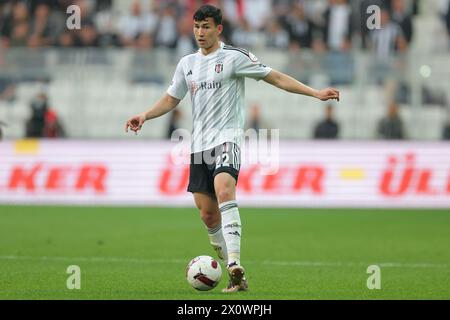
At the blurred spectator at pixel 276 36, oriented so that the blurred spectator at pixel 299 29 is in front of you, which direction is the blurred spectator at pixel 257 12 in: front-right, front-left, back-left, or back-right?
back-left

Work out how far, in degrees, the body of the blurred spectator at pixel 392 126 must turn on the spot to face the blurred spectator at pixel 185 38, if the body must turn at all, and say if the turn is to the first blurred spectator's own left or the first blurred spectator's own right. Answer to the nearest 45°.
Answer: approximately 90° to the first blurred spectator's own right

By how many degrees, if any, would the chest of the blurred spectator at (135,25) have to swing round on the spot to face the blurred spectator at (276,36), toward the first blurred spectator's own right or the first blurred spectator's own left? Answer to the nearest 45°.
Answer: approximately 90° to the first blurred spectator's own left

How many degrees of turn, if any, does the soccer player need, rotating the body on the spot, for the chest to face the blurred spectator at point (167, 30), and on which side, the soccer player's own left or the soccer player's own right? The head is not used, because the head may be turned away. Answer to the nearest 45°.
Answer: approximately 135° to the soccer player's own right

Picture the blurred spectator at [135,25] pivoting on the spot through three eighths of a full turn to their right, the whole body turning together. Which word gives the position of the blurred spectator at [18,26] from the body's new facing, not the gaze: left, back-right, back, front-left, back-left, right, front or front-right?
front-left

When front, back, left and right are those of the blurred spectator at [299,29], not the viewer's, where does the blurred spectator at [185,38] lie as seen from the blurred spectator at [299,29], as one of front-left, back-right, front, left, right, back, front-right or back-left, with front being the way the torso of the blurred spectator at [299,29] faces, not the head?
right

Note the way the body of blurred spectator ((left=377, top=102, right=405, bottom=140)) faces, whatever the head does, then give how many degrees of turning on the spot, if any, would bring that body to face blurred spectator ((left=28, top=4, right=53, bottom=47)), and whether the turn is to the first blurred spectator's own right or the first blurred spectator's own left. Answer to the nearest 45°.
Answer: approximately 90° to the first blurred spectator's own right

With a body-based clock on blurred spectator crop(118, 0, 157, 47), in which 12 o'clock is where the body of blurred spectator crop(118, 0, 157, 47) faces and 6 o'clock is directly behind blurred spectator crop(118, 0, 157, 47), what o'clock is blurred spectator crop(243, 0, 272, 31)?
blurred spectator crop(243, 0, 272, 31) is roughly at 9 o'clock from blurred spectator crop(118, 0, 157, 47).

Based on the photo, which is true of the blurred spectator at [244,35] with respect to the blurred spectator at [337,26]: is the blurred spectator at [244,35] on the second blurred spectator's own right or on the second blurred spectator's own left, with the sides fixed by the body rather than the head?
on the second blurred spectator's own right

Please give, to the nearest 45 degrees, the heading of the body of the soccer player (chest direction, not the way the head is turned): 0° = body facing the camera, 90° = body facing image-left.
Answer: approximately 45°
